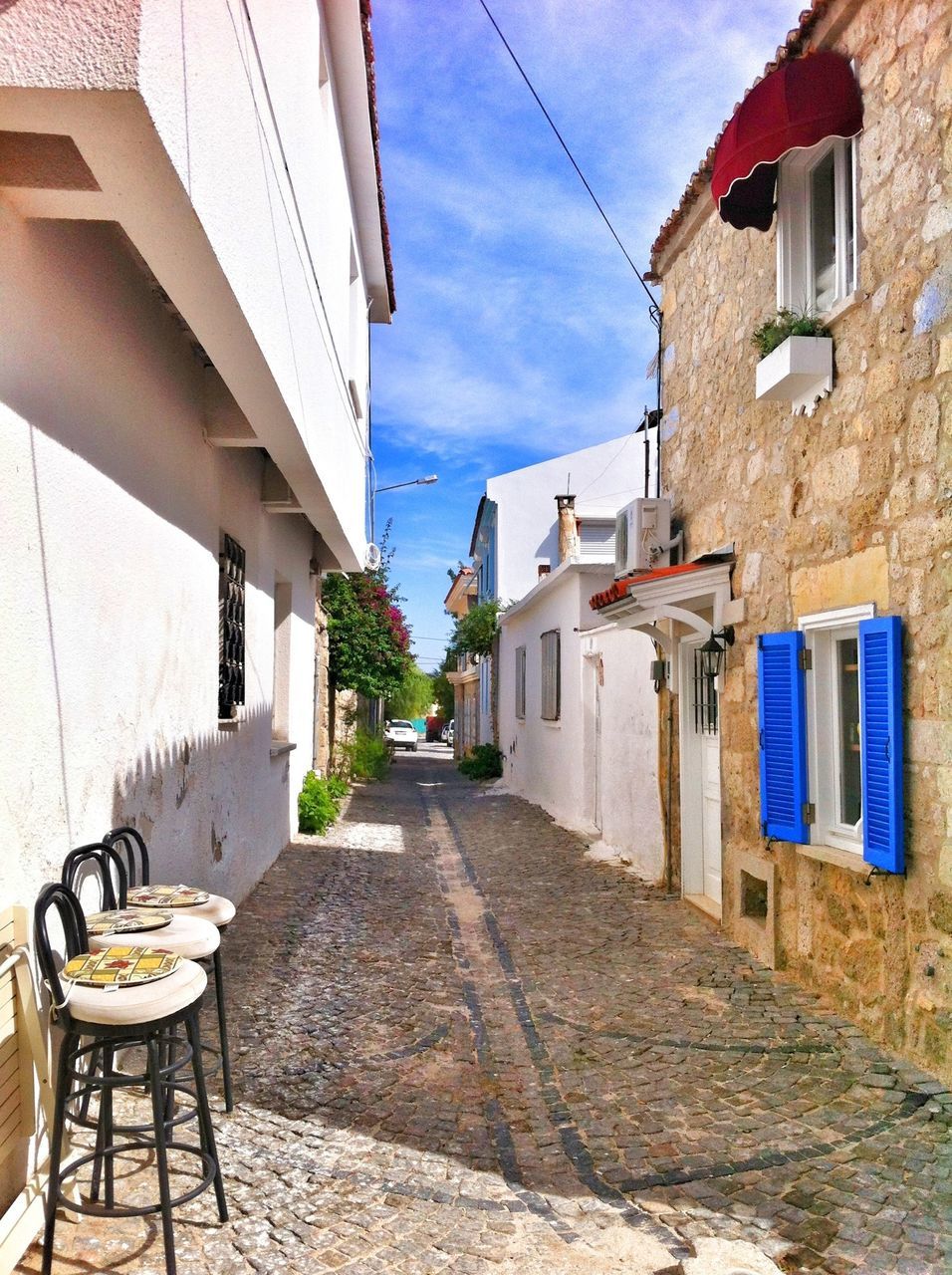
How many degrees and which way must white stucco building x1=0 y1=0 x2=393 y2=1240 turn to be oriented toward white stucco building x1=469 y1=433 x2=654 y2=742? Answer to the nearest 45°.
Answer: approximately 45° to its left

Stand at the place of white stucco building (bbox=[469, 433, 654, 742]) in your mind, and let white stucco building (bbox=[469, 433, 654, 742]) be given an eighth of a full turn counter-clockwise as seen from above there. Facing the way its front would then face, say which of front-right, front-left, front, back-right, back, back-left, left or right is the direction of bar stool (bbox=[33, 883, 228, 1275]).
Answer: front-left

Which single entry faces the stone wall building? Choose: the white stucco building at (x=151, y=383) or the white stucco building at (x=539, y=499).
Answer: the white stucco building at (x=151, y=383)

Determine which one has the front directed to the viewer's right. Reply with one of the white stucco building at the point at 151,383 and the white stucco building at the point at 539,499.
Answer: the white stucco building at the point at 151,383

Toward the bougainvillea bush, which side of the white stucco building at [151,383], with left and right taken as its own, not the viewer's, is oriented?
left

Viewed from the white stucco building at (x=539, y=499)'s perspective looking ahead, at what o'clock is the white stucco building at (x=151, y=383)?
the white stucco building at (x=151, y=383) is roughly at 9 o'clock from the white stucco building at (x=539, y=499).

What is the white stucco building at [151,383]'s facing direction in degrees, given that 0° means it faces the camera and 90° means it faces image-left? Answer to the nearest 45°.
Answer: approximately 270°

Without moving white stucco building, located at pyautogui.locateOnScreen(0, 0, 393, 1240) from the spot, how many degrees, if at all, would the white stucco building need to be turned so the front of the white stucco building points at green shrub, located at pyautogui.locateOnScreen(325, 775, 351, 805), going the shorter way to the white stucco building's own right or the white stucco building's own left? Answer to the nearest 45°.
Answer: approximately 90° to the white stucco building's own left

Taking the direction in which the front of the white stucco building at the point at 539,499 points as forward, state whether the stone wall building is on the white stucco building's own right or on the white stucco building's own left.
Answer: on the white stucco building's own left

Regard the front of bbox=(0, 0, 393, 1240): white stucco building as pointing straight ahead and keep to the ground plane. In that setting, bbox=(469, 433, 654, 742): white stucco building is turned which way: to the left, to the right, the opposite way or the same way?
the opposite way

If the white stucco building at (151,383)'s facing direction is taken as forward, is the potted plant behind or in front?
in front

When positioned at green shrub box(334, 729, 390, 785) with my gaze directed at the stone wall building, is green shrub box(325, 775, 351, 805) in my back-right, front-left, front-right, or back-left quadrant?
front-right

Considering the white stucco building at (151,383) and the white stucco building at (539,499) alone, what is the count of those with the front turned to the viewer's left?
1

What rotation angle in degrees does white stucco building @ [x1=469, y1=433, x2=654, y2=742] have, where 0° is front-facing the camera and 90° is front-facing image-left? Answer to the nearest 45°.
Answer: approximately 90°

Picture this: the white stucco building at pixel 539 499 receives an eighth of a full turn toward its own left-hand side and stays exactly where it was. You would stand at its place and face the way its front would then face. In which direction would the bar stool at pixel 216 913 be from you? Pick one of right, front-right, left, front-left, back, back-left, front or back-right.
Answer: front-left
